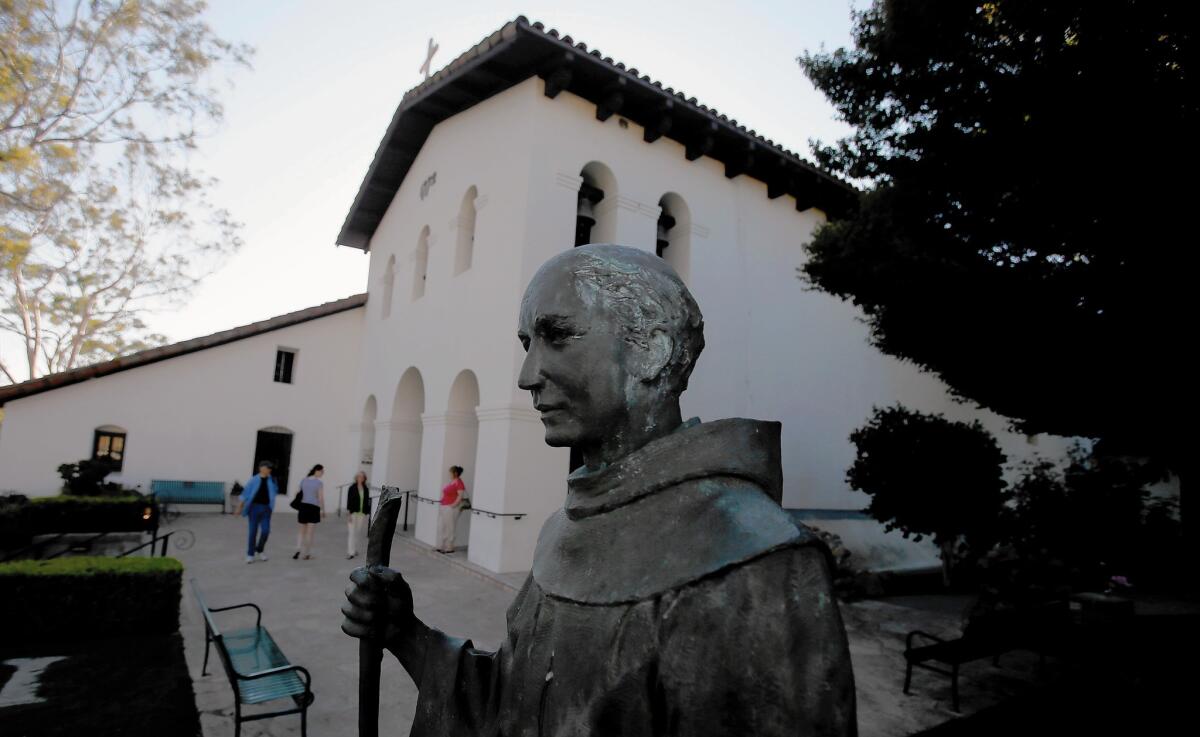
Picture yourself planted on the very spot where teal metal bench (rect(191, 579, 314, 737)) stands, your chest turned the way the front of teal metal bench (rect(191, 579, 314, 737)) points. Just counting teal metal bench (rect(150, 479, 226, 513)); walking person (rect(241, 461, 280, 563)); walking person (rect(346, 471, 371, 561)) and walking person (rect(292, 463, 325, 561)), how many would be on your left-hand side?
4

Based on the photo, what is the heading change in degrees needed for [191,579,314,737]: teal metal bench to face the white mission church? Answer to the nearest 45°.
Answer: approximately 45° to its left

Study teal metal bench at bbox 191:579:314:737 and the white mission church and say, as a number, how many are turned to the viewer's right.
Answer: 1

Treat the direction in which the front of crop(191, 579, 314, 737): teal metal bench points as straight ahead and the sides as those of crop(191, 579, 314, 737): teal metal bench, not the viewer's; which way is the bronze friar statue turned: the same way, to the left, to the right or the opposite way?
the opposite way

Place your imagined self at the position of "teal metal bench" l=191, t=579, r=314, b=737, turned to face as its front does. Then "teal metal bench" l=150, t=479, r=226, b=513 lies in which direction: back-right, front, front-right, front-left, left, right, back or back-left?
left

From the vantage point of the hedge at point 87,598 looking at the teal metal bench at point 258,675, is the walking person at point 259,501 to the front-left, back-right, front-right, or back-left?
back-left

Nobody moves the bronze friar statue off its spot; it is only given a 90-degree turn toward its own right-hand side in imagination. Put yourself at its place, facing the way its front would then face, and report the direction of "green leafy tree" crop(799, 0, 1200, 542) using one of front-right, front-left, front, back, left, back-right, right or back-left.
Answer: right

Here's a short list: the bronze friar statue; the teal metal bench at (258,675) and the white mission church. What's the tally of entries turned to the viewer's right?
1

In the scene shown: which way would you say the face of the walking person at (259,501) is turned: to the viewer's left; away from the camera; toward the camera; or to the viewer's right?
toward the camera

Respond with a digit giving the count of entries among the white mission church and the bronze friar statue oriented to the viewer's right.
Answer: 0

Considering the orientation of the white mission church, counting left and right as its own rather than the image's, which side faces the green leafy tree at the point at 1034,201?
left

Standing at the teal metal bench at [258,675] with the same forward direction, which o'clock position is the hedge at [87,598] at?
The hedge is roughly at 8 o'clock from the teal metal bench.

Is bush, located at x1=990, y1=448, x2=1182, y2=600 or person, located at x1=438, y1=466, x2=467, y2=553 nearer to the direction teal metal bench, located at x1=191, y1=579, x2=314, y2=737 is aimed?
the bush

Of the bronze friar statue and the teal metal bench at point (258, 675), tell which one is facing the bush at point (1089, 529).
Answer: the teal metal bench

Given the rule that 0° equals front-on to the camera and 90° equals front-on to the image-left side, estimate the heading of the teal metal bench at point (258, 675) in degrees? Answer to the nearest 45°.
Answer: approximately 270°

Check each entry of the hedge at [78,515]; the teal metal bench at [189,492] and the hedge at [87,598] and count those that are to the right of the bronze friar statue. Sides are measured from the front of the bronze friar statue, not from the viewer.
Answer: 3

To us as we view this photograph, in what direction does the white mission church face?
facing the viewer and to the left of the viewer
